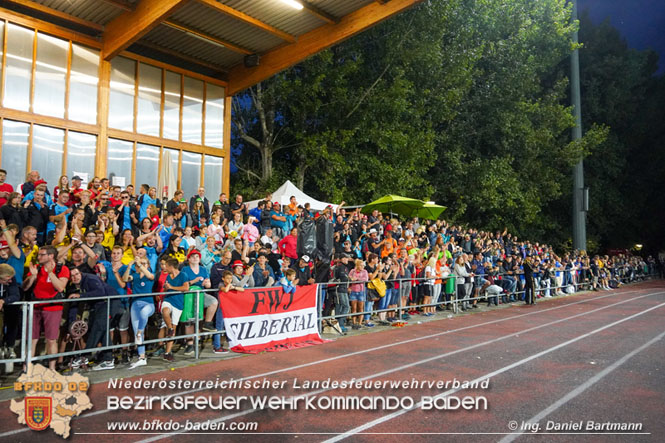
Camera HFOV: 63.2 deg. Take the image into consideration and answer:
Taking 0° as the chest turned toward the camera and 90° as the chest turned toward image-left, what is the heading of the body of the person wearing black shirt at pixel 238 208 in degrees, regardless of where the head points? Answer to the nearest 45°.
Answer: approximately 315°

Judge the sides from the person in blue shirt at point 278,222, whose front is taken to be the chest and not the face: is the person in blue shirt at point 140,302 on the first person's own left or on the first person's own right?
on the first person's own right

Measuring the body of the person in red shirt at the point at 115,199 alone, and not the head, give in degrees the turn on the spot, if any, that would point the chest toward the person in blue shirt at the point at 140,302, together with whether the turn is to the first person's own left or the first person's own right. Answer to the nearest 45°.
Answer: approximately 45° to the first person's own right

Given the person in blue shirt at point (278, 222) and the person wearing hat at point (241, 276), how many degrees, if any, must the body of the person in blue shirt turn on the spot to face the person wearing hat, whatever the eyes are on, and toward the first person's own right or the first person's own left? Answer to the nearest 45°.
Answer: approximately 45° to the first person's own right

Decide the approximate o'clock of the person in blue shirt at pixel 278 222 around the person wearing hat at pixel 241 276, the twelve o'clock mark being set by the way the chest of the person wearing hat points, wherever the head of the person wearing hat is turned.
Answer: The person in blue shirt is roughly at 8 o'clock from the person wearing hat.

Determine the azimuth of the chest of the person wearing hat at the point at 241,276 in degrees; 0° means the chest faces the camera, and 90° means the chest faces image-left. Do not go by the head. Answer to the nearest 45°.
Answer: approximately 315°

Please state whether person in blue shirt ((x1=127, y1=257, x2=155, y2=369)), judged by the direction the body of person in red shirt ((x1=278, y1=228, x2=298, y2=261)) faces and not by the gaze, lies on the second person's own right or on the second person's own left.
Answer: on the second person's own right

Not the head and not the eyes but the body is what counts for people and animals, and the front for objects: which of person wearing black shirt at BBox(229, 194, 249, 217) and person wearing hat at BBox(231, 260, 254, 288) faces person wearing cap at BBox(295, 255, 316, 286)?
person wearing black shirt at BBox(229, 194, 249, 217)

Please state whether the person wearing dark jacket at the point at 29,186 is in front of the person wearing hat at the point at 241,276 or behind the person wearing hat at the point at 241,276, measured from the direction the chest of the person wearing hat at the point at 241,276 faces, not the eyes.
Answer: behind

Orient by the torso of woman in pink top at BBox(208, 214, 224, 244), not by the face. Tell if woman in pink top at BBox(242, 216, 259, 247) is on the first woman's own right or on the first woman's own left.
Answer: on the first woman's own left

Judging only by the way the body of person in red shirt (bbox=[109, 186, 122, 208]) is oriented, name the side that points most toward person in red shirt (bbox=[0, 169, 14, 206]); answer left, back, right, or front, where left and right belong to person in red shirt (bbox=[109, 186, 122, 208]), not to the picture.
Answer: right
